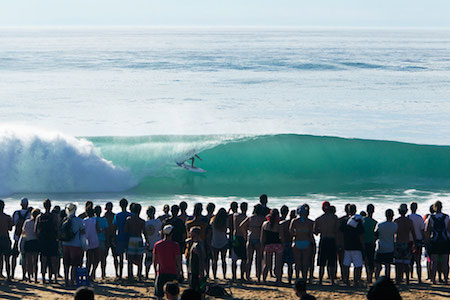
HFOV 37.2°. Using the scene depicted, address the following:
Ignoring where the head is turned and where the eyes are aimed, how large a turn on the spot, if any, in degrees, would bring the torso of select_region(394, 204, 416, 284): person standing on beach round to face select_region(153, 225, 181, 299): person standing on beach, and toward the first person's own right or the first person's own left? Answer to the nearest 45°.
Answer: approximately 135° to the first person's own left

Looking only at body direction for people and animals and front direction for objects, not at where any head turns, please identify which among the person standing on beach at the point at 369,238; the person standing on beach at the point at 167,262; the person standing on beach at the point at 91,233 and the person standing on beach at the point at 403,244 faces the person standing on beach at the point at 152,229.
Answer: the person standing on beach at the point at 167,262

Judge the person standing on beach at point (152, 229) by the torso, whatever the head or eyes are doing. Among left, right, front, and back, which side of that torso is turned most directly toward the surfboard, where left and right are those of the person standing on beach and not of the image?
front

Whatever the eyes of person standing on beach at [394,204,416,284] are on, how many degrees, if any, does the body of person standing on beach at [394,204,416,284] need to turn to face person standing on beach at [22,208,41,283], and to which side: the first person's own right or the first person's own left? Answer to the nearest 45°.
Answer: approximately 90° to the first person's own left

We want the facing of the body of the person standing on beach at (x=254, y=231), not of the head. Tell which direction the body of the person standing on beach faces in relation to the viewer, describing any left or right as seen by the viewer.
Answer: facing away from the viewer

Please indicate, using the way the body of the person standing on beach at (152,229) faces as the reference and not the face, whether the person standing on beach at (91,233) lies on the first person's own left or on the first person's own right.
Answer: on the first person's own left

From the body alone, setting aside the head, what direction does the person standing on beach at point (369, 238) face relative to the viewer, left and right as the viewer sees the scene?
facing away from the viewer

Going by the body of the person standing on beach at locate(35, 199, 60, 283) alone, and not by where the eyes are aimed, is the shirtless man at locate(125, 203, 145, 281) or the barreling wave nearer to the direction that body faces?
the barreling wave

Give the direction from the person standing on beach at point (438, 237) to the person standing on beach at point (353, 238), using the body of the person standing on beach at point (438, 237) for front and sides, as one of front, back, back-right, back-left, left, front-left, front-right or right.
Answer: back-left

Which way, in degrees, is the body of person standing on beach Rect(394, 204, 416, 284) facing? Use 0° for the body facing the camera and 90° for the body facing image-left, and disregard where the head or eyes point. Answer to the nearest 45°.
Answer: approximately 180°

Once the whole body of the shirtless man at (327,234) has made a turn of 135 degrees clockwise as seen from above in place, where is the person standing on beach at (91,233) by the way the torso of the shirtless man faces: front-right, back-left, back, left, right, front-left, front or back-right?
back-right

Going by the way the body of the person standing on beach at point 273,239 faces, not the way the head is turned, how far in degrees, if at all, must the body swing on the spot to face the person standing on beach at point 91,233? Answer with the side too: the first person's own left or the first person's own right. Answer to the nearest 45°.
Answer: approximately 90° to the first person's own left

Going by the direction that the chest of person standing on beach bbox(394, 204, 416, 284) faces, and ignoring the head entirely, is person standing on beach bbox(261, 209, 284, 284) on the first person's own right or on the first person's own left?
on the first person's own left

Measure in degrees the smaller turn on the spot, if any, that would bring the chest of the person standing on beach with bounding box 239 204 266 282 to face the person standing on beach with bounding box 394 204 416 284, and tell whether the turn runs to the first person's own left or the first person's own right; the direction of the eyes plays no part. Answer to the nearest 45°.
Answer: approximately 90° to the first person's own right

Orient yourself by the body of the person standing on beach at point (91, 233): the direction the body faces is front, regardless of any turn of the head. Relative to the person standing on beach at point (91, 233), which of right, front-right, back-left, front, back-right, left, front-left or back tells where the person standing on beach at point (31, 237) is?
left

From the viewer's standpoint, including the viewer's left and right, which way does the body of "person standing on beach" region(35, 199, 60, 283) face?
facing away from the viewer

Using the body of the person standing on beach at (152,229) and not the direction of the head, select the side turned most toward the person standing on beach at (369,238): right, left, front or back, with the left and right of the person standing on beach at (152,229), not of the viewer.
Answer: right
